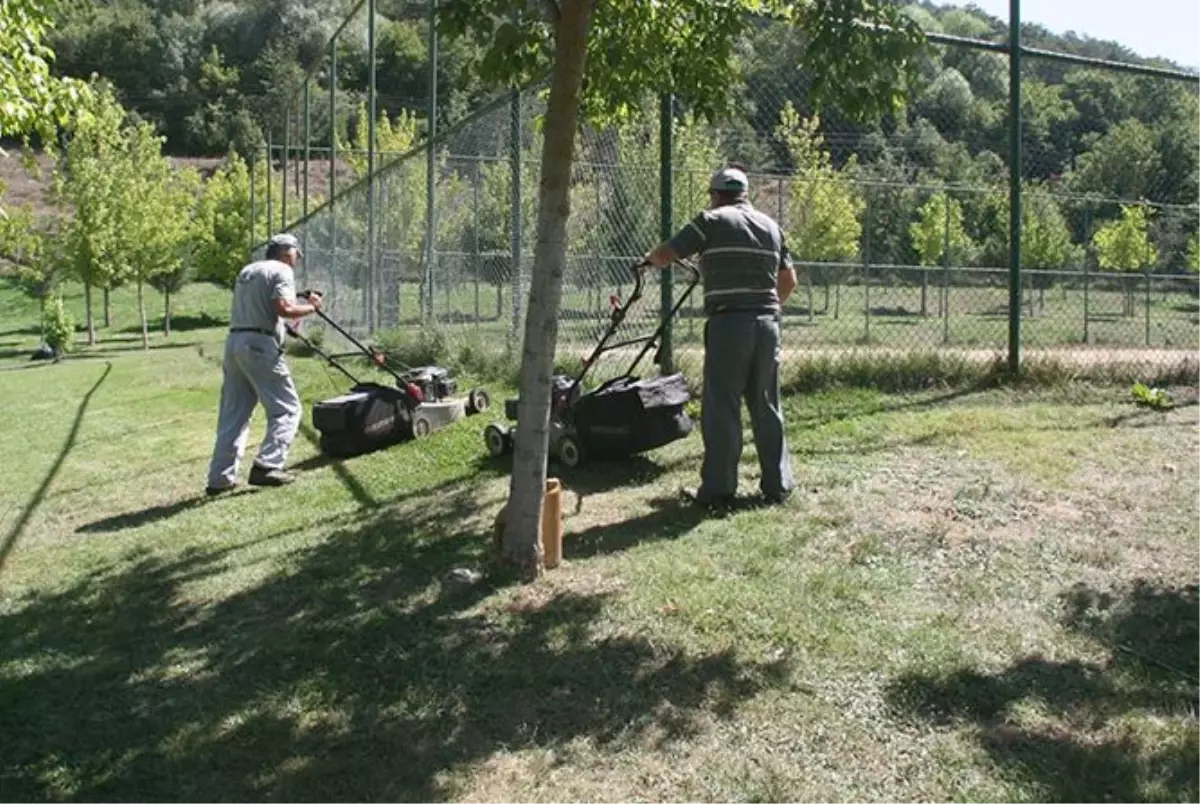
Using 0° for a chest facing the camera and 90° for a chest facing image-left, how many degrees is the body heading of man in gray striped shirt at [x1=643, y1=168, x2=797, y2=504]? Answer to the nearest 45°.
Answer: approximately 135°

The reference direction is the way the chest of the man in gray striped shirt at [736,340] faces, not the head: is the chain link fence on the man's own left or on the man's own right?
on the man's own right

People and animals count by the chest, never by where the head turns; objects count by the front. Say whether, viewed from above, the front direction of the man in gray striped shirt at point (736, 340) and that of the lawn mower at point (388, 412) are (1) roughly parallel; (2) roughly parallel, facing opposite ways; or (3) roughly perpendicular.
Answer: roughly perpendicular

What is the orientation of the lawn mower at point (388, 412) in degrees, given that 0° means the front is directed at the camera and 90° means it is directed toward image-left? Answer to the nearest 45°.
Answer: approximately 225°

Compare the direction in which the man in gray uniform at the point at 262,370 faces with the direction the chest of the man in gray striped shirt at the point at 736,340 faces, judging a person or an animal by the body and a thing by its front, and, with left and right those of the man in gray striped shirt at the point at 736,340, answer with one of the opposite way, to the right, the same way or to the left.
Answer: to the right

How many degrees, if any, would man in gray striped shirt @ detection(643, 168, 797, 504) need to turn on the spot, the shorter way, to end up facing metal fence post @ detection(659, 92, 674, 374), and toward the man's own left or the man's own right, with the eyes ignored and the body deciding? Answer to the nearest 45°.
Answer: approximately 45° to the man's own right

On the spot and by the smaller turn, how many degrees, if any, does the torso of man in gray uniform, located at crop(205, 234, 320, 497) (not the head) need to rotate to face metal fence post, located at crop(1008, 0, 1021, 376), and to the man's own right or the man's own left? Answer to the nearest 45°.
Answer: approximately 45° to the man's own right

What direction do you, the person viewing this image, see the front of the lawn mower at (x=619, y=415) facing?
facing away from the viewer and to the left of the viewer

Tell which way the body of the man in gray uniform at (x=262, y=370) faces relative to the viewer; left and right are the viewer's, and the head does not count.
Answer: facing away from the viewer and to the right of the viewer
